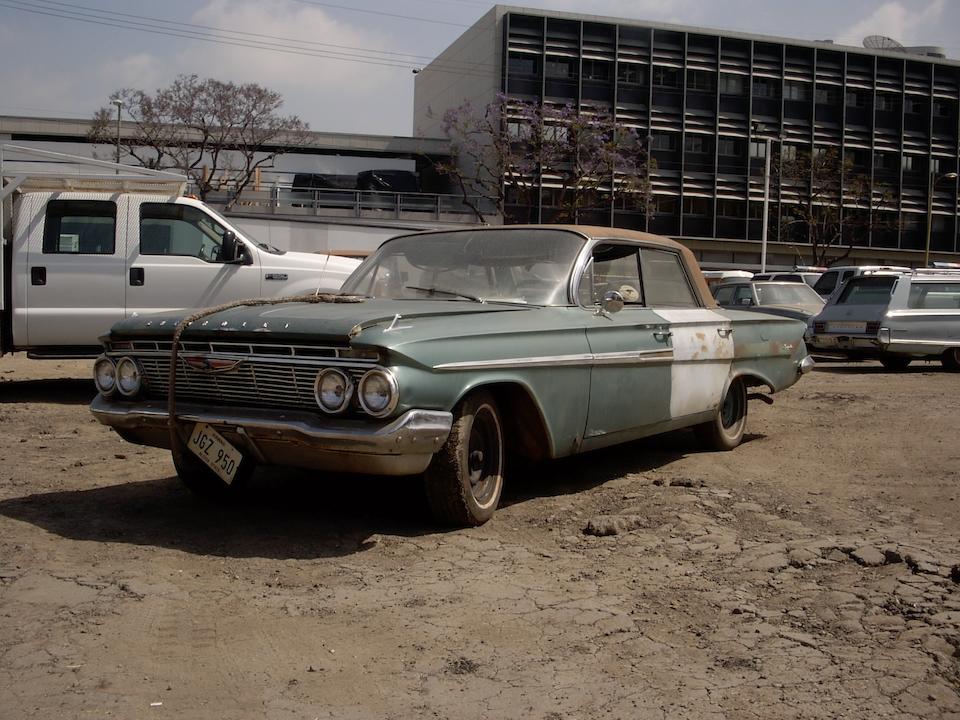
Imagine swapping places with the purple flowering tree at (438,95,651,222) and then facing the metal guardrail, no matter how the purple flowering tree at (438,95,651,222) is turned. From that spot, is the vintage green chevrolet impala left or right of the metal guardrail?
left

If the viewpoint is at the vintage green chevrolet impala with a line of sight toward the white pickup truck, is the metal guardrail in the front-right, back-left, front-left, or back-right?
front-right

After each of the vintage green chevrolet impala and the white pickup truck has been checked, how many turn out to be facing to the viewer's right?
1

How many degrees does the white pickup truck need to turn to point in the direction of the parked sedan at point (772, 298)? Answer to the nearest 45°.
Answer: approximately 45° to its left

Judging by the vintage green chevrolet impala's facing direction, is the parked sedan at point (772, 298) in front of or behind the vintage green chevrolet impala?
behind

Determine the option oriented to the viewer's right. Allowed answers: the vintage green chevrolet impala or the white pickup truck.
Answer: the white pickup truck

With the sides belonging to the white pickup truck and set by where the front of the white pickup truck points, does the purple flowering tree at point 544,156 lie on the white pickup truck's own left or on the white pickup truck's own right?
on the white pickup truck's own left

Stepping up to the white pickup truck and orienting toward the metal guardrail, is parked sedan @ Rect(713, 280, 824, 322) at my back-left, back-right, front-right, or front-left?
front-right

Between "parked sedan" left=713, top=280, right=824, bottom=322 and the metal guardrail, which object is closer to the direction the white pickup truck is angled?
the parked sedan

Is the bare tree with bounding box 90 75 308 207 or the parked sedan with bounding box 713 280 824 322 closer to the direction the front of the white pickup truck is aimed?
the parked sedan

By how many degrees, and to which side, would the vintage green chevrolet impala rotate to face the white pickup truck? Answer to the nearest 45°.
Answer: approximately 90° to its right

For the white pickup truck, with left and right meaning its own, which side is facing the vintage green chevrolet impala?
right

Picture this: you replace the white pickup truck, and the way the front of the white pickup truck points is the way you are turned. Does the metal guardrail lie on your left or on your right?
on your left

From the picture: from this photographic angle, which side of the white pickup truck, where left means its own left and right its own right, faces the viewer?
right

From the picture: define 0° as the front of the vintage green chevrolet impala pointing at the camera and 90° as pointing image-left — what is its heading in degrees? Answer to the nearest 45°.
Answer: approximately 45°
